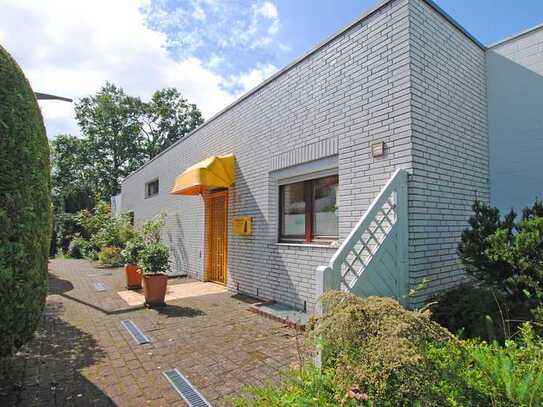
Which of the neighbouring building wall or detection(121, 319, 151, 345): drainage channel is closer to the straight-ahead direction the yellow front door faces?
the drainage channel

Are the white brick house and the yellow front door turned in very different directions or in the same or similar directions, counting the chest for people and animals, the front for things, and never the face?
same or similar directions

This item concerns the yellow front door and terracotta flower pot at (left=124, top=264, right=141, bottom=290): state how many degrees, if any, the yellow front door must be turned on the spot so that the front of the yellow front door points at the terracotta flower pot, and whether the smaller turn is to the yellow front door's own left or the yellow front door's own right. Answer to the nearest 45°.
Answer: approximately 45° to the yellow front door's own right

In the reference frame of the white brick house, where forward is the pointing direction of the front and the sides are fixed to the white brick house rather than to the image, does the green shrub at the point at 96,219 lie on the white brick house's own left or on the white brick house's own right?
on the white brick house's own right

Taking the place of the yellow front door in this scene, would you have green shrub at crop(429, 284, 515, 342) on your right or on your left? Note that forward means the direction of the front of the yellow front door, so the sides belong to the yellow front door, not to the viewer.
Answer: on your left

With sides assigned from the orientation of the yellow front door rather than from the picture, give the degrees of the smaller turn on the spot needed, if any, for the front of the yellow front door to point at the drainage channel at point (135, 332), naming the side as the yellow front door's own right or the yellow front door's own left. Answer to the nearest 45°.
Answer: approximately 45° to the yellow front door's own left

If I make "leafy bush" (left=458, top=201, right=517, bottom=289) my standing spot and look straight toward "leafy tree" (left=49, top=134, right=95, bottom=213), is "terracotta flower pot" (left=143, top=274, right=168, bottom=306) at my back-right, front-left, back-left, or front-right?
front-left

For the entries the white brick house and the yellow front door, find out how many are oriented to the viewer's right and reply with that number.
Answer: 0

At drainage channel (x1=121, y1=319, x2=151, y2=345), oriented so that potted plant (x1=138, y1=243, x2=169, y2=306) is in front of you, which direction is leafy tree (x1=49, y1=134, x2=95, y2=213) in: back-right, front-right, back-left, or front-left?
front-left

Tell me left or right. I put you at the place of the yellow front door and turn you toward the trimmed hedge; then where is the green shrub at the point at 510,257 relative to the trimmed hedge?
left

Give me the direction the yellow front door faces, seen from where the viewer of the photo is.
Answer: facing the viewer and to the left of the viewer

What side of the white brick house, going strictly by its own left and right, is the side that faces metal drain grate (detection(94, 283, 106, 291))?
front

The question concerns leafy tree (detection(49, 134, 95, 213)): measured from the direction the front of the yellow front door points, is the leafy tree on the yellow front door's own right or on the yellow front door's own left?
on the yellow front door's own right

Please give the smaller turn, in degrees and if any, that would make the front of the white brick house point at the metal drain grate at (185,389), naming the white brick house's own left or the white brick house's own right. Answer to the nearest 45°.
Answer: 0° — it already faces it
